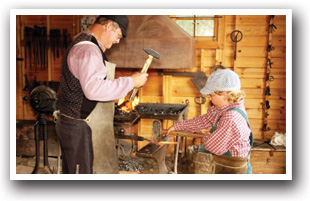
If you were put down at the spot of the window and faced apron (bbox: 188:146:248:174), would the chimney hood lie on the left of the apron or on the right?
right

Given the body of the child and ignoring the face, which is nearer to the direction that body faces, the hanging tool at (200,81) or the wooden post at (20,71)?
the wooden post

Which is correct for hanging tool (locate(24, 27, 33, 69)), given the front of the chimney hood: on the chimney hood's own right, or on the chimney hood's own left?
on the chimney hood's own right

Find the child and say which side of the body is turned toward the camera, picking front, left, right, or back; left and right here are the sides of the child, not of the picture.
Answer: left

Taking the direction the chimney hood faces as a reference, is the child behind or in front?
in front

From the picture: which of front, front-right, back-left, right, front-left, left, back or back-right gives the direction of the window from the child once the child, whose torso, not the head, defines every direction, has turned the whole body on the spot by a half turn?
left

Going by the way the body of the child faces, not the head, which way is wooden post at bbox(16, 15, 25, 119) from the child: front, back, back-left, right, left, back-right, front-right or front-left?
front-right

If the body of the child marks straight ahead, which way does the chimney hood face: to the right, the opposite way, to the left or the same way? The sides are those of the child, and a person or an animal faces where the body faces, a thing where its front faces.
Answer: to the left

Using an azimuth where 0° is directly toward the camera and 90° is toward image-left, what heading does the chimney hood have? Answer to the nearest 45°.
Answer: approximately 0°

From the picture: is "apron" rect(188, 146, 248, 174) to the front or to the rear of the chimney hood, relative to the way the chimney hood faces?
to the front

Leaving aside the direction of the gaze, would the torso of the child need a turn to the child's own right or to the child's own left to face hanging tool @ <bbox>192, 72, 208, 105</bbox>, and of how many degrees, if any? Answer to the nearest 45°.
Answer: approximately 90° to the child's own right

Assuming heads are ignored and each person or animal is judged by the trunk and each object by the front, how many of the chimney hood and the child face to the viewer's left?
1

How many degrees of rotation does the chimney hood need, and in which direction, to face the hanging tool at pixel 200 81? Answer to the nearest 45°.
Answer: approximately 135° to its left

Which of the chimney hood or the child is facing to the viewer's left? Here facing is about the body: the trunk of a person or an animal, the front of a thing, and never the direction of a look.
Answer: the child
